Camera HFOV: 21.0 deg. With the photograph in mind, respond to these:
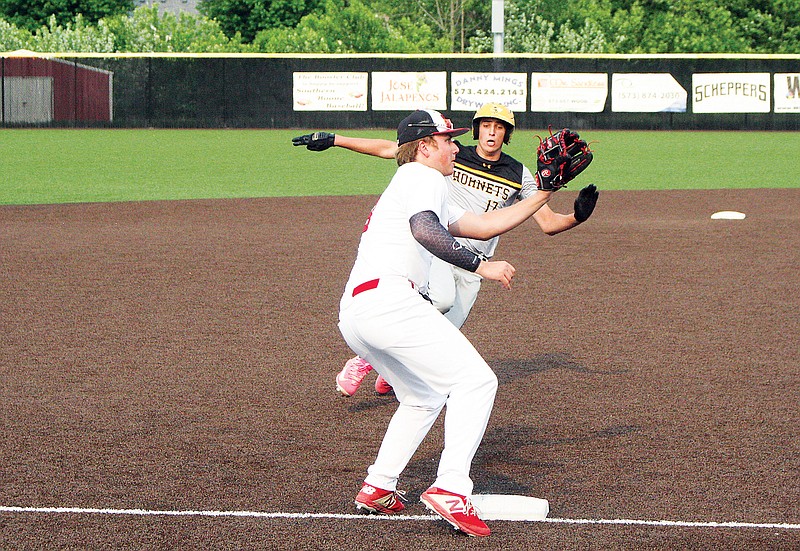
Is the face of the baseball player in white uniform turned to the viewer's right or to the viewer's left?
to the viewer's right

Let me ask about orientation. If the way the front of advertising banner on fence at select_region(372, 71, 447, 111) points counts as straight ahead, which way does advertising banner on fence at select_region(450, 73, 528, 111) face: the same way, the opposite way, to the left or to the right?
the same way

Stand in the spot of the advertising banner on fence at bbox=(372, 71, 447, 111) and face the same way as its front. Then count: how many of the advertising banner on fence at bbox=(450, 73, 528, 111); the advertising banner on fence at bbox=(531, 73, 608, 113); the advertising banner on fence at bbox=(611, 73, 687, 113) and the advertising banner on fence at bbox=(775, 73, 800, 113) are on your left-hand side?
4

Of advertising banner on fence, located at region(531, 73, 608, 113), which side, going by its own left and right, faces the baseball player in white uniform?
front

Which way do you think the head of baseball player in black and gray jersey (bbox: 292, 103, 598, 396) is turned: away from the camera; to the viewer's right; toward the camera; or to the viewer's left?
toward the camera

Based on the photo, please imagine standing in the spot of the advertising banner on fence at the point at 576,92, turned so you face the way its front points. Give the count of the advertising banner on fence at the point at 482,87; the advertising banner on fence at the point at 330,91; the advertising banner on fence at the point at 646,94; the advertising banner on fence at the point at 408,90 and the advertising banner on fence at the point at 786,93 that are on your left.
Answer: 2

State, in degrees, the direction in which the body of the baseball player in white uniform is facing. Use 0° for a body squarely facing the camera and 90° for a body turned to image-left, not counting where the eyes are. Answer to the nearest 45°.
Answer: approximately 270°

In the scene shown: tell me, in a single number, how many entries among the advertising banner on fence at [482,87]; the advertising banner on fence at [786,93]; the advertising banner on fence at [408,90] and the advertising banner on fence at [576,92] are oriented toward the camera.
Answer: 4

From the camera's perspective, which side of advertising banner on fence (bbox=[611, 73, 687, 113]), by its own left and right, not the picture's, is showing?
front

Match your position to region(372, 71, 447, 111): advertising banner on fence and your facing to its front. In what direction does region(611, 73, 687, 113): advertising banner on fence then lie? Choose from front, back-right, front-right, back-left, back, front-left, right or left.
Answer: left

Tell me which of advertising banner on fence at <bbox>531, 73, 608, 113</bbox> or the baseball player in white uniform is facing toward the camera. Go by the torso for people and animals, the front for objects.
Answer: the advertising banner on fence

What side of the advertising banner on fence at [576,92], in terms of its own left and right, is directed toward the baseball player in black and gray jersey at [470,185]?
front

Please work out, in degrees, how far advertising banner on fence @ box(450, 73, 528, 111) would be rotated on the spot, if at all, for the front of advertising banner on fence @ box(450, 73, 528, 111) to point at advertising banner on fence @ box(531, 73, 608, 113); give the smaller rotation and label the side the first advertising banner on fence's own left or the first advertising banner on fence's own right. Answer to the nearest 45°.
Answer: approximately 90° to the first advertising banner on fence's own left

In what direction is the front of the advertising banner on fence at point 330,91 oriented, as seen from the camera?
facing the viewer

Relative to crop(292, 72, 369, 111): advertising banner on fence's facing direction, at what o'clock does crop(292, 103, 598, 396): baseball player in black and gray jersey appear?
The baseball player in black and gray jersey is roughly at 12 o'clock from the advertising banner on fence.

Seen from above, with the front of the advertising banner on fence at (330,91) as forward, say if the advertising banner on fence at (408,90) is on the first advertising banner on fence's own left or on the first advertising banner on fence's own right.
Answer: on the first advertising banner on fence's own left

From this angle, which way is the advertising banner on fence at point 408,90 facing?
toward the camera
